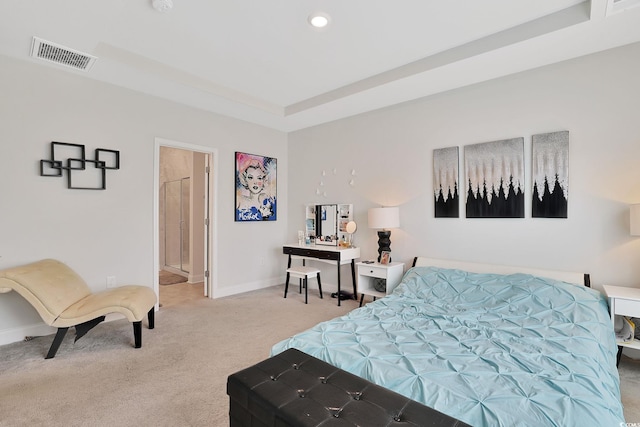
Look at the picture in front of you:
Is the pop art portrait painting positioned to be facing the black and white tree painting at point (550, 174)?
yes

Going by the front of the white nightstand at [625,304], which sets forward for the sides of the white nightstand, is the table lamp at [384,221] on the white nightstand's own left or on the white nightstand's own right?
on the white nightstand's own right

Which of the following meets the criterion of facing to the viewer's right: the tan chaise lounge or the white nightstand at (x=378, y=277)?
the tan chaise lounge

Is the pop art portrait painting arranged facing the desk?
yes

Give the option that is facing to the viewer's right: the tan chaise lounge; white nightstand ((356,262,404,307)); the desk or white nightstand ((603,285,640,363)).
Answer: the tan chaise lounge

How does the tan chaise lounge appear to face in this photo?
to the viewer's right

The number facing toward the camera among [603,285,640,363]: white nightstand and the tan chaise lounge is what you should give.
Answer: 1

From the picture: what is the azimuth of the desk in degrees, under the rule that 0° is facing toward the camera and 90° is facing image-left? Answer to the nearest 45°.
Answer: approximately 45°

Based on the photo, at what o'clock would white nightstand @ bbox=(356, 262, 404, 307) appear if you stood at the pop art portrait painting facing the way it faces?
The white nightstand is roughly at 12 o'clock from the pop art portrait painting.
